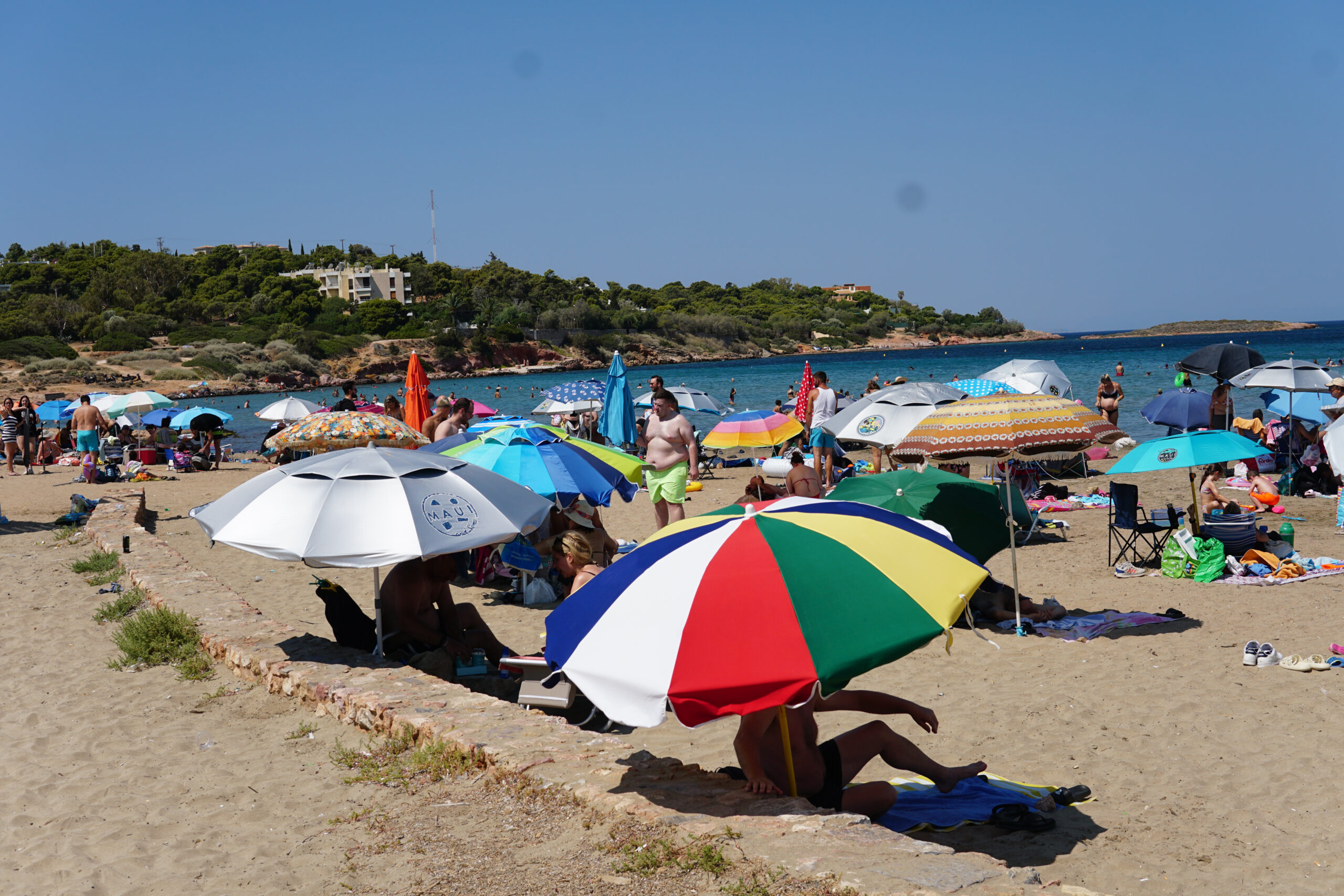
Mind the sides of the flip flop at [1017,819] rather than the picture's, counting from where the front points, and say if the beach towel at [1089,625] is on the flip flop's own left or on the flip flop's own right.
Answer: on the flip flop's own left

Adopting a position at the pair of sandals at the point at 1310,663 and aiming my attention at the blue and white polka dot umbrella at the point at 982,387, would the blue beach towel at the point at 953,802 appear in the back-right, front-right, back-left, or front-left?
back-left

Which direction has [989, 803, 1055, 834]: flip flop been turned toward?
to the viewer's right
